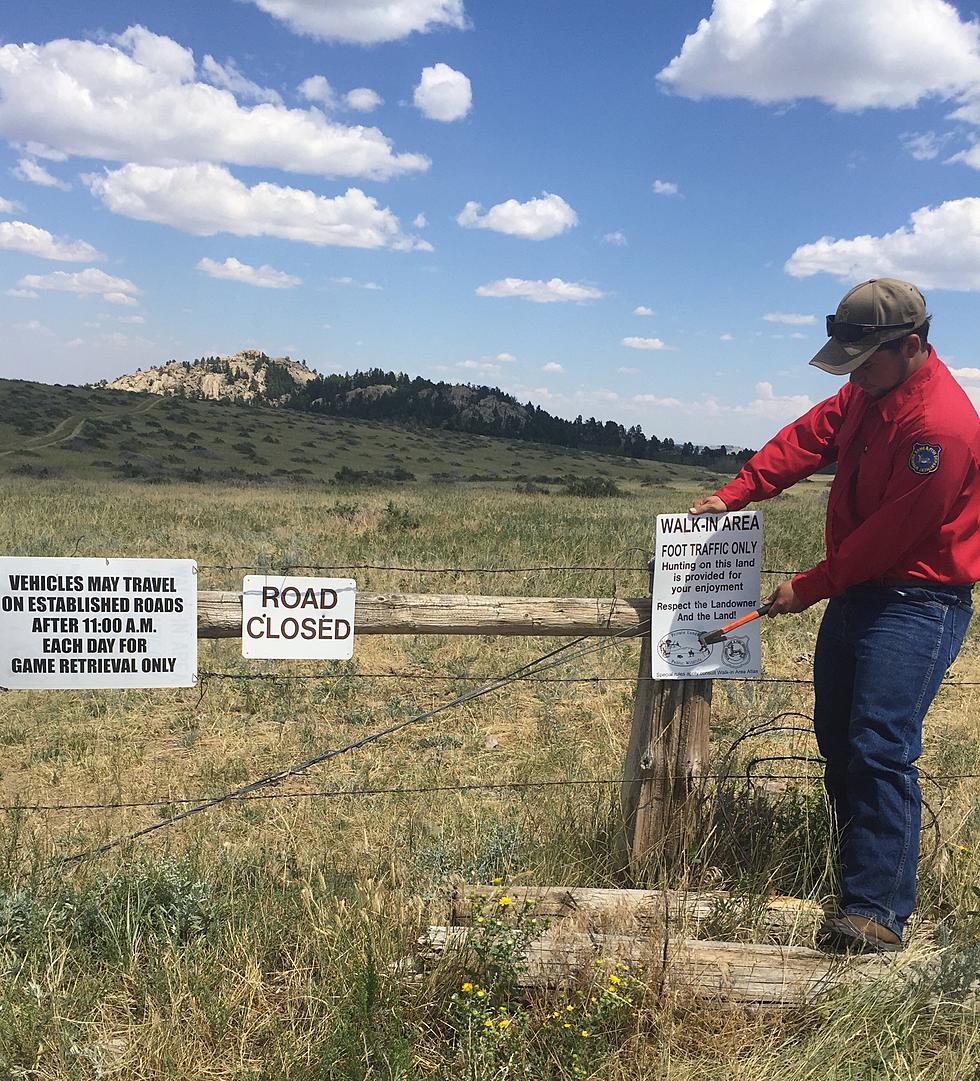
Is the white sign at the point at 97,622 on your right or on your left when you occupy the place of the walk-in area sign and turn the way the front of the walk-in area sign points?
on your right

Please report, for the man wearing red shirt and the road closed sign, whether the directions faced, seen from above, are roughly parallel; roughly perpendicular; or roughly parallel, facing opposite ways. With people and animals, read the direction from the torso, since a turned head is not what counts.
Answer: roughly perpendicular

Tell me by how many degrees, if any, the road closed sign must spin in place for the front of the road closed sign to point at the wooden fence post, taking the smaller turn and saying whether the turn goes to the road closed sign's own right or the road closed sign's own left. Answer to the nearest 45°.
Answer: approximately 90° to the road closed sign's own left

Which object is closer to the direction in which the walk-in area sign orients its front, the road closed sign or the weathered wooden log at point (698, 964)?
the weathered wooden log

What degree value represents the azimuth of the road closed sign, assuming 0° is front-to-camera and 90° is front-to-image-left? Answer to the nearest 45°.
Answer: approximately 0°

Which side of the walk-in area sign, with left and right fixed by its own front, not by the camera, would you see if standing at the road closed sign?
right
